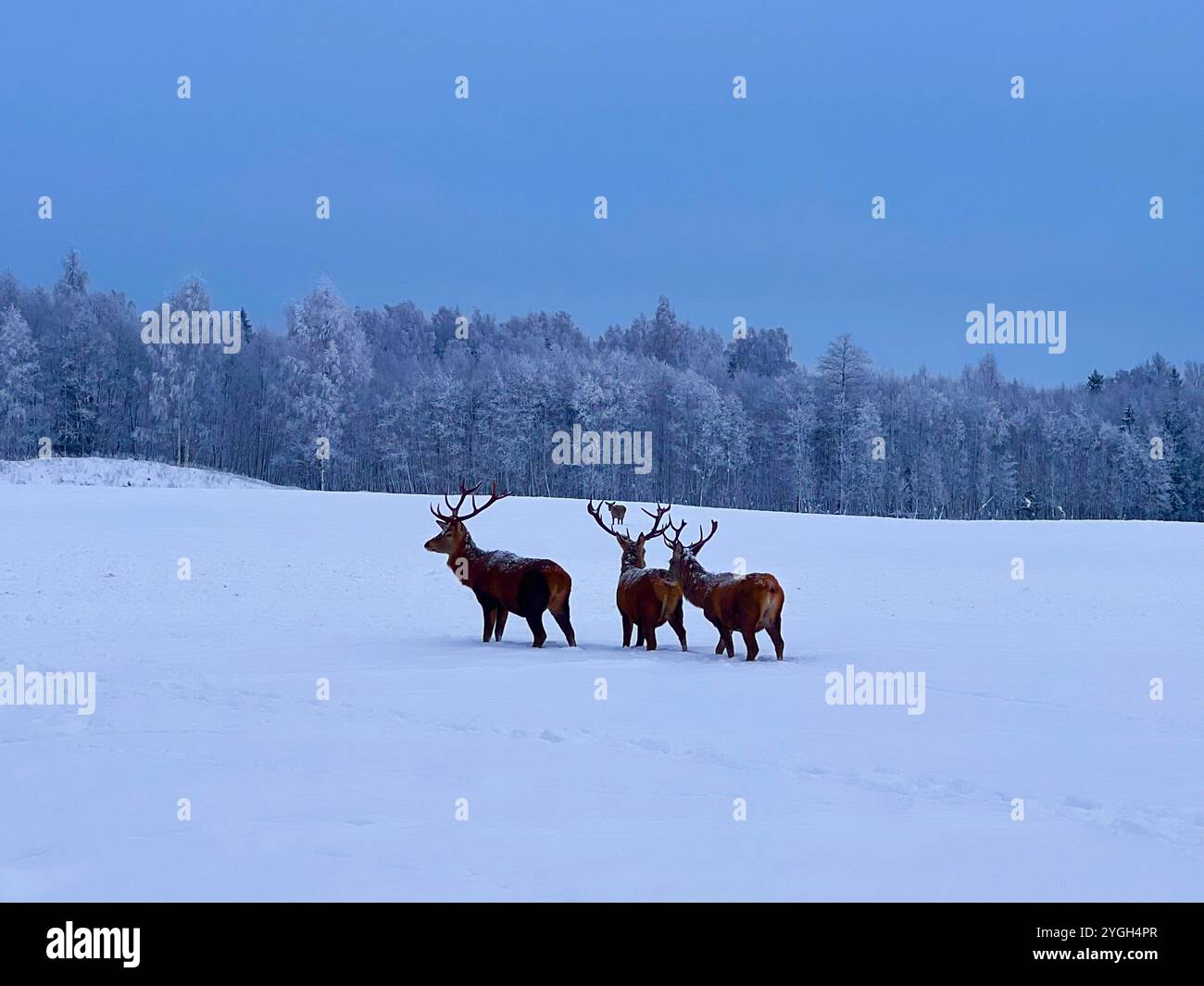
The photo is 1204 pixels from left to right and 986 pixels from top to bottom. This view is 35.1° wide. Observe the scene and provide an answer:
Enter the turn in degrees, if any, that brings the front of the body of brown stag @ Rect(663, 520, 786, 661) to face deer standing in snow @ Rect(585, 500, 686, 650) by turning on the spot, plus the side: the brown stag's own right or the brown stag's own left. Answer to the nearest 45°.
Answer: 0° — it already faces it

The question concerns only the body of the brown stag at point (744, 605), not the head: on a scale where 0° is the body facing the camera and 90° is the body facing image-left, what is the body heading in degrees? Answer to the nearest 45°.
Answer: approximately 135°

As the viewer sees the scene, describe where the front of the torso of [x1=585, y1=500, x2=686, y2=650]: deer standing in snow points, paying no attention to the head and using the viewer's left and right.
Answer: facing away from the viewer and to the left of the viewer

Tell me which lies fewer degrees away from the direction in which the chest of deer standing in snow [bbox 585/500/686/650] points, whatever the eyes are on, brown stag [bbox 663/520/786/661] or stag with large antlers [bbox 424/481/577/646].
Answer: the stag with large antlers
